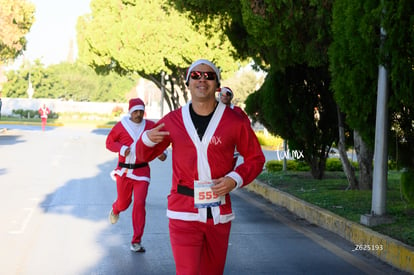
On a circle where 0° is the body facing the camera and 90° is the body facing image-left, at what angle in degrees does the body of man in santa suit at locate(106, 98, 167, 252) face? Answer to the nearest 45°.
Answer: approximately 0°

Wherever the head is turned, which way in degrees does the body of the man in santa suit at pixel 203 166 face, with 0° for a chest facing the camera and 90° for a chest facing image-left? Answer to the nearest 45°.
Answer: approximately 0°

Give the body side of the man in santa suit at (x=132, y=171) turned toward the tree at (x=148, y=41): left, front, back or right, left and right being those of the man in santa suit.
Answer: back

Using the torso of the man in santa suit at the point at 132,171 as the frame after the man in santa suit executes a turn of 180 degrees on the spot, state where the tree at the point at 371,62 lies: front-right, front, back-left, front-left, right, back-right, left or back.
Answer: right

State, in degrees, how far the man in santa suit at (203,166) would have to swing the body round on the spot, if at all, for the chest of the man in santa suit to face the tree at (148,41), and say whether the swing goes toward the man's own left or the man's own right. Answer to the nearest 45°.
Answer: approximately 180°

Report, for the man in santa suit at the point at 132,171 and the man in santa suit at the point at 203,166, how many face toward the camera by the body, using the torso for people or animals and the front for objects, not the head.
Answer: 2

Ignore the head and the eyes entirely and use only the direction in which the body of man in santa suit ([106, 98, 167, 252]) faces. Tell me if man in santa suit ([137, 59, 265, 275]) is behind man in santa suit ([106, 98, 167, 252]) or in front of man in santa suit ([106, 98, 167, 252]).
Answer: in front

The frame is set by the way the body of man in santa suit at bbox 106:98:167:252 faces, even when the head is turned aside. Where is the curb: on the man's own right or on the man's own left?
on the man's own left

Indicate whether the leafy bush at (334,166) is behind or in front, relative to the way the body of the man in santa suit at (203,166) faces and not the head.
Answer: behind

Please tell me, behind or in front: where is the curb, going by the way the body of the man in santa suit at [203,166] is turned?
behind

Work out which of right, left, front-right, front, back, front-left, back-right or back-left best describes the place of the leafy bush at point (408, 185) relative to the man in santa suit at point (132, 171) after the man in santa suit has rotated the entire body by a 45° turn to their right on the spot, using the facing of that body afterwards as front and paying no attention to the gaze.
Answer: back-left
